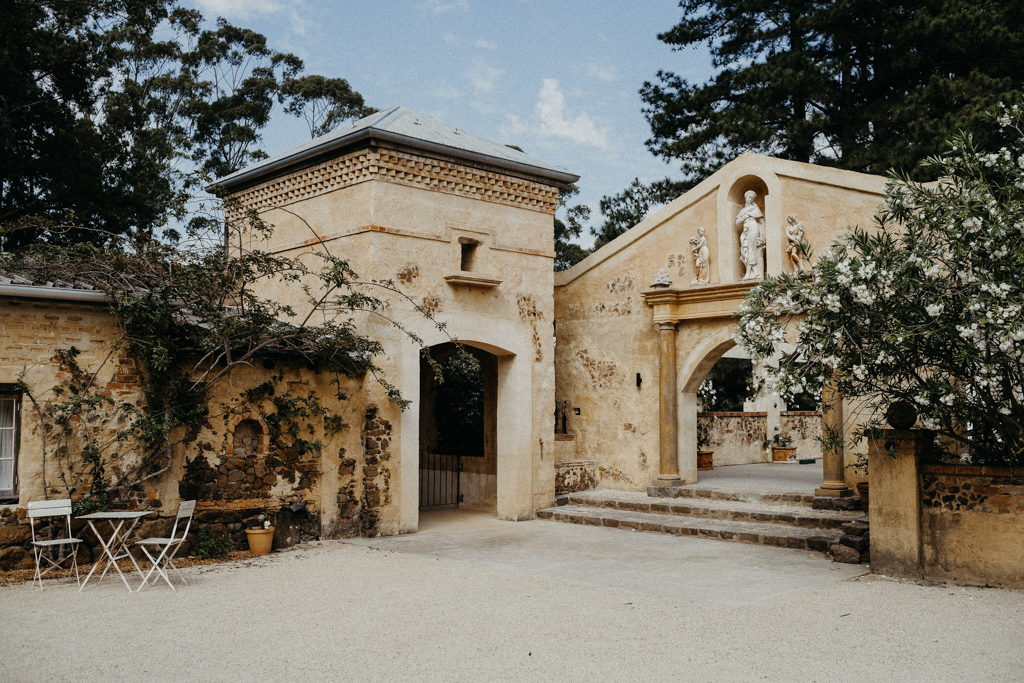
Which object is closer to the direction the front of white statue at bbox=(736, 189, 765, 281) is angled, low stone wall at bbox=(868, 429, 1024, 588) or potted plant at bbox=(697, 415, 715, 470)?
the low stone wall

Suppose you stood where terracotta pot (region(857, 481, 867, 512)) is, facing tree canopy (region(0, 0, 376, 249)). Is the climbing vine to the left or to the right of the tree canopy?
left

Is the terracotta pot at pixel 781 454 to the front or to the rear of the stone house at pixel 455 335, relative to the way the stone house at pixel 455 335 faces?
to the rear

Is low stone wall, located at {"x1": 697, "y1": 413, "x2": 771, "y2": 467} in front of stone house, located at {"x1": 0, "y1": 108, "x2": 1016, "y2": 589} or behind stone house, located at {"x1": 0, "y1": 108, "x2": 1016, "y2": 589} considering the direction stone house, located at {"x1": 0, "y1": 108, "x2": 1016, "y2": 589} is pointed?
behind

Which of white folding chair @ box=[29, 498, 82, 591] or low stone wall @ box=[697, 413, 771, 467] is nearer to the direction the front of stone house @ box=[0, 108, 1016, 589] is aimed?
the white folding chair

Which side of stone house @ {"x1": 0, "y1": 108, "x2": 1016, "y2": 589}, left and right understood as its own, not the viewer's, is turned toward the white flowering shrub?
left

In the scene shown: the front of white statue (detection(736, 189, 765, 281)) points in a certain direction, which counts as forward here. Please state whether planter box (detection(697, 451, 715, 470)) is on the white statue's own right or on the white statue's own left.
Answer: on the white statue's own right

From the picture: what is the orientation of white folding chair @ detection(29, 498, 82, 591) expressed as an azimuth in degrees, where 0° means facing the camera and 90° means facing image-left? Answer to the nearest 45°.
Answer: approximately 315°
